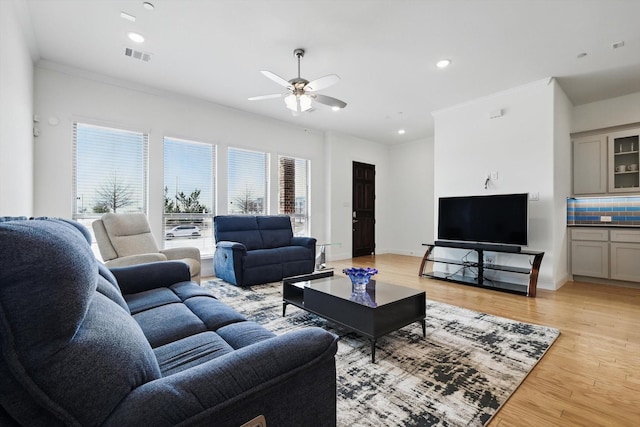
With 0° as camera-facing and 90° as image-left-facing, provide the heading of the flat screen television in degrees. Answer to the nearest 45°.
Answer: approximately 45°

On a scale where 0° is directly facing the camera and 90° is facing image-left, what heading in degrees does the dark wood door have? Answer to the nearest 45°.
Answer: approximately 315°

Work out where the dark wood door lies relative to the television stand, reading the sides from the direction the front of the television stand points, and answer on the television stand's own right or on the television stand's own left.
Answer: on the television stand's own right

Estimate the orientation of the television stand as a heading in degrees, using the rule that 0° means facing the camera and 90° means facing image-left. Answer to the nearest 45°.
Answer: approximately 45°

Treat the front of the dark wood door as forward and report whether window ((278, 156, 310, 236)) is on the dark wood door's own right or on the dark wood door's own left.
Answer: on the dark wood door's own right

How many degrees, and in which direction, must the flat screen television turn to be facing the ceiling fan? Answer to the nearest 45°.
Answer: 0° — it already faces it

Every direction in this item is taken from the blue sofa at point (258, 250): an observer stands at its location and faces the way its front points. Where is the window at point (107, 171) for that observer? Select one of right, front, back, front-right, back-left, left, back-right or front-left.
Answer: back-right

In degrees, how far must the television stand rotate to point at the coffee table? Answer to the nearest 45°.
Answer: approximately 45° to its left

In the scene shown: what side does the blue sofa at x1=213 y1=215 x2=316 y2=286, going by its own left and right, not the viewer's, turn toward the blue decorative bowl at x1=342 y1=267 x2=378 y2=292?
front
